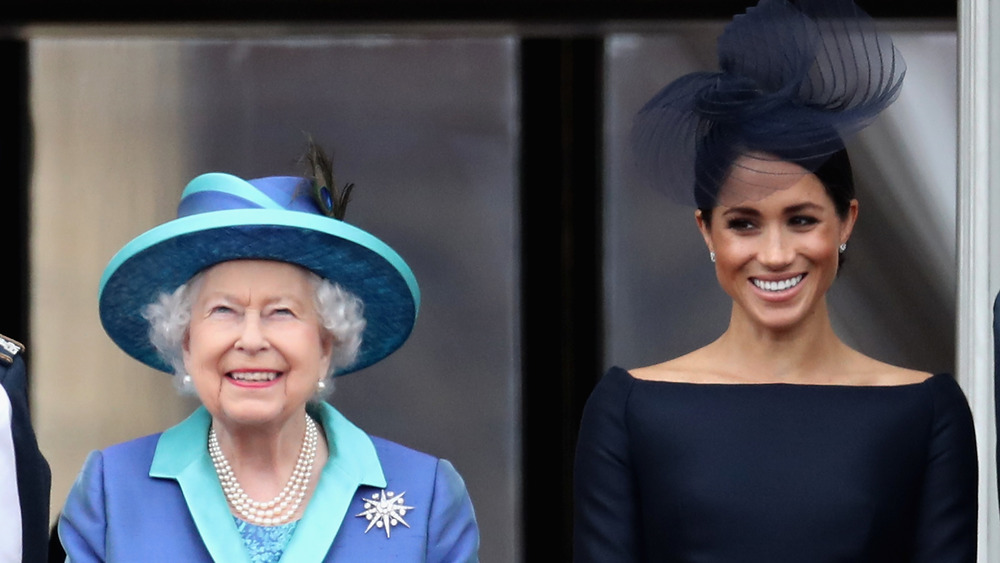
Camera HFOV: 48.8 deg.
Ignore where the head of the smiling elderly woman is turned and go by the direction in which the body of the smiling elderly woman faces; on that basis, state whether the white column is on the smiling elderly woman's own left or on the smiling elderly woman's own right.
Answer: on the smiling elderly woman's own left

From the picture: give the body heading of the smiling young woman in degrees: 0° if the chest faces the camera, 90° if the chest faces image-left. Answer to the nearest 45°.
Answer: approximately 0°

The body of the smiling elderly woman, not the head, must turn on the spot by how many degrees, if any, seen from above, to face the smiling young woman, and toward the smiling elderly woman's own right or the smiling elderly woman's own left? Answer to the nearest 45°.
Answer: approximately 90° to the smiling elderly woman's own left

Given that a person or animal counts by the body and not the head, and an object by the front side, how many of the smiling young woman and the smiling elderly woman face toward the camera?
2

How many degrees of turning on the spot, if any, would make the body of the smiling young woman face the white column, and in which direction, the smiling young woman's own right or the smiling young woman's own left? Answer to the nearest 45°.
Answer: approximately 135° to the smiling young woman's own left

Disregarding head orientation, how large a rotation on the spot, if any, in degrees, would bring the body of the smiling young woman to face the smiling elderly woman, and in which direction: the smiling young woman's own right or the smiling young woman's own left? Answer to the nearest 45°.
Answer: approximately 90° to the smiling young woman's own right
